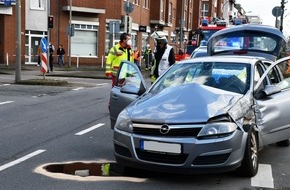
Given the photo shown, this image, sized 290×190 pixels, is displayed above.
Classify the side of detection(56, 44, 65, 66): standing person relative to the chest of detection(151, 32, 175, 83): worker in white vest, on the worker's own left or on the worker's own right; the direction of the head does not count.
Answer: on the worker's own right

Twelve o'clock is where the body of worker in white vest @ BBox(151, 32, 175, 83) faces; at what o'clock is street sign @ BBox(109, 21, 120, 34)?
The street sign is roughly at 4 o'clock from the worker in white vest.

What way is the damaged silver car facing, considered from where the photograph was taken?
facing the viewer and to the left of the viewer

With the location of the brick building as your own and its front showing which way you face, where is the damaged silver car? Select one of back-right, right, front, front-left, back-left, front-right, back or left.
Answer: front-right

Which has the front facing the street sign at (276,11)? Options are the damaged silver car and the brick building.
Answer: the brick building

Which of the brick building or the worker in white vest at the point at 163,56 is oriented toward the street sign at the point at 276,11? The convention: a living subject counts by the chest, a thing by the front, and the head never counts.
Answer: the brick building

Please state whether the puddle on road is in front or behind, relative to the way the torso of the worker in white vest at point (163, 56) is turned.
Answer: in front

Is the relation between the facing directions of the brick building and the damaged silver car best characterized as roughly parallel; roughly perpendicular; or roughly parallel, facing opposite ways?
roughly perpendicular

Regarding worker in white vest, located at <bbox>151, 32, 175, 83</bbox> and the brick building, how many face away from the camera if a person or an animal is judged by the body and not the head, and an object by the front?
0

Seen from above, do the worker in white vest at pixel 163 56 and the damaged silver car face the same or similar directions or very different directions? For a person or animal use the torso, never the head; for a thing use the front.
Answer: same or similar directions

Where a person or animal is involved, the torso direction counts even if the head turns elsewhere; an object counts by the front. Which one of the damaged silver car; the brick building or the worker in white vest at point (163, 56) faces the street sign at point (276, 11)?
the brick building
